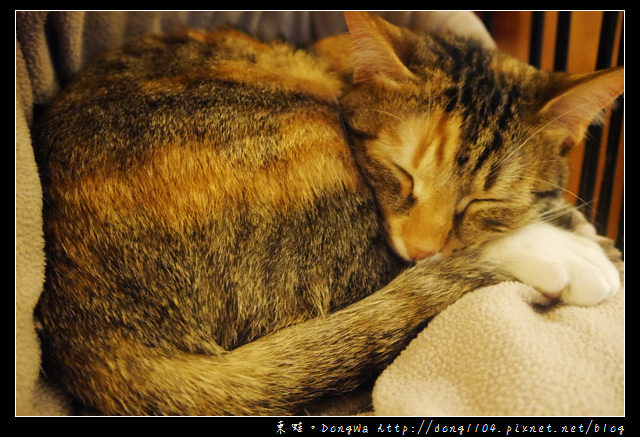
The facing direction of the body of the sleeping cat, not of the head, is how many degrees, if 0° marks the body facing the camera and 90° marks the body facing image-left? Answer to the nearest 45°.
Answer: approximately 270°
